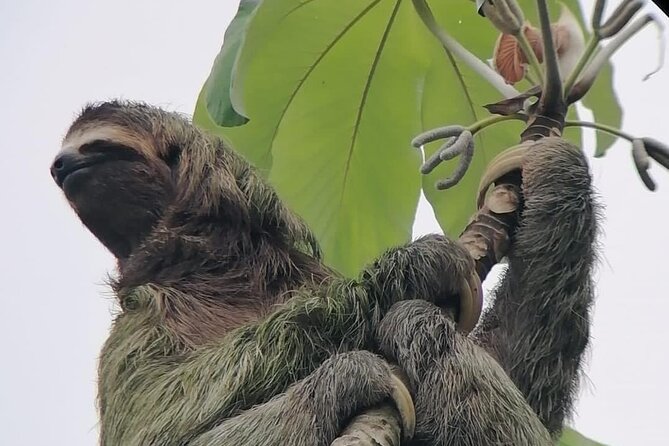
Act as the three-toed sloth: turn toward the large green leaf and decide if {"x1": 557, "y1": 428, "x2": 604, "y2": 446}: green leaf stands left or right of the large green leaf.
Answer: right
